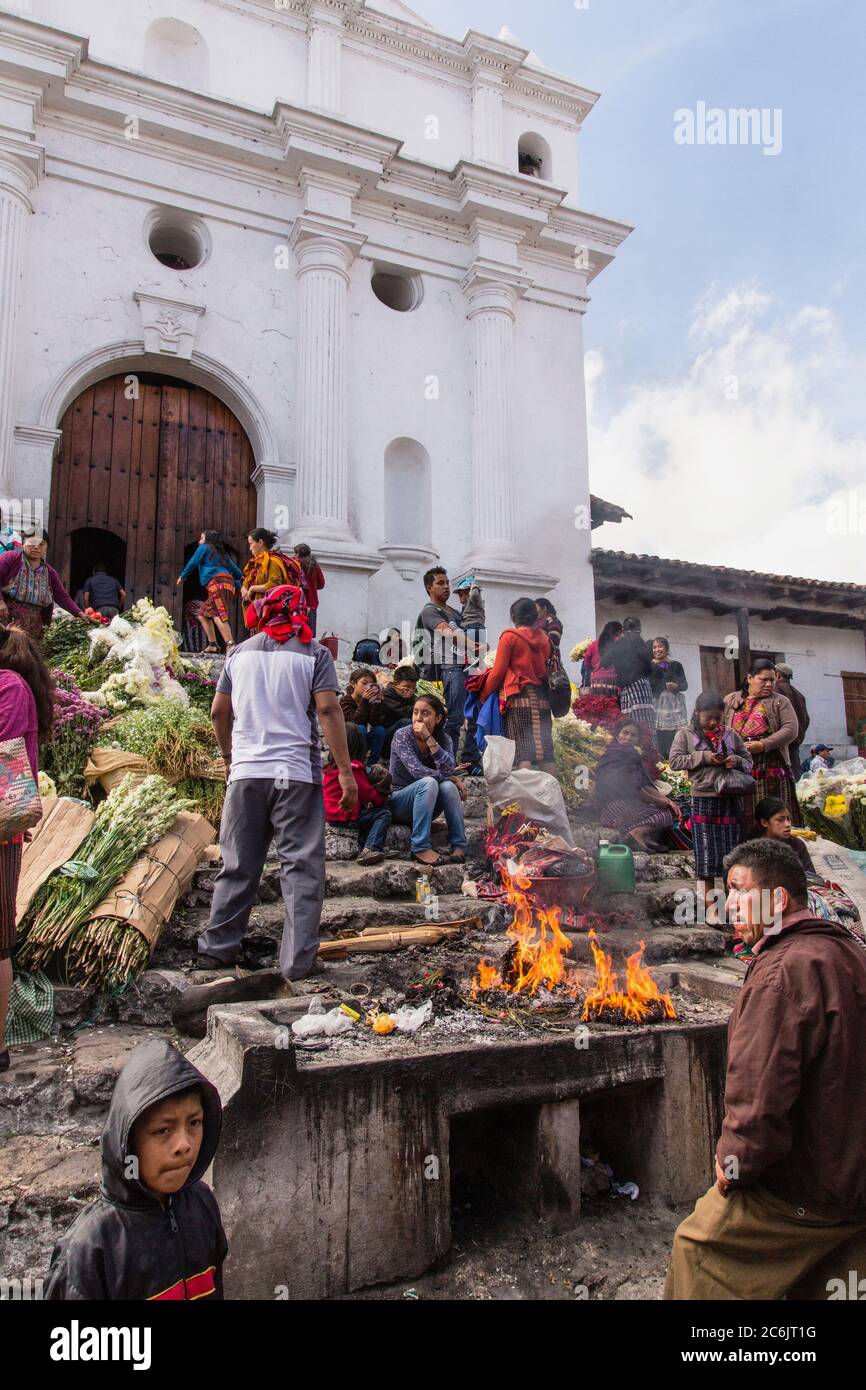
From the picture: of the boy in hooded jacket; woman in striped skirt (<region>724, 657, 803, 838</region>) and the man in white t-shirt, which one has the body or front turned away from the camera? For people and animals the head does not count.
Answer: the man in white t-shirt

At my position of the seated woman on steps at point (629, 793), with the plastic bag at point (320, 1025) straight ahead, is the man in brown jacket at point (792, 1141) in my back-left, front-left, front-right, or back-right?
front-left

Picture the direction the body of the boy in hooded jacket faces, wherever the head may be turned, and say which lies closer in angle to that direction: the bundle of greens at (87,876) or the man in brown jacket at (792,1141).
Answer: the man in brown jacket

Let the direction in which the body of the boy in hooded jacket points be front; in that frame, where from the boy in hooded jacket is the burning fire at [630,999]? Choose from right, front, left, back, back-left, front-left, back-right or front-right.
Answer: left

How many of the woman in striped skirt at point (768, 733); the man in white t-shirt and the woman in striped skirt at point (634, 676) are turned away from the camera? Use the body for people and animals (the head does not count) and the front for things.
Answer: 2

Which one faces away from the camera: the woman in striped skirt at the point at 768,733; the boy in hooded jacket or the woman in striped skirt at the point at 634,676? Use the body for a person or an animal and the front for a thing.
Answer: the woman in striped skirt at the point at 634,676

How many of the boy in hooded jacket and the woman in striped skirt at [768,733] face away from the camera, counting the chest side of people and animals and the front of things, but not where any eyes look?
0

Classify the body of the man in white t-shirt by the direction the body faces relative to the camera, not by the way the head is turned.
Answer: away from the camera

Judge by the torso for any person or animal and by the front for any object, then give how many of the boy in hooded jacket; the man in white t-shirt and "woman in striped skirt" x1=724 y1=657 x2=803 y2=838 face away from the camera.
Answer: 1

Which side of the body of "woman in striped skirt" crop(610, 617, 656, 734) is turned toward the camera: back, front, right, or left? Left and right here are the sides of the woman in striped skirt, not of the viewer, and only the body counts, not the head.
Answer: back

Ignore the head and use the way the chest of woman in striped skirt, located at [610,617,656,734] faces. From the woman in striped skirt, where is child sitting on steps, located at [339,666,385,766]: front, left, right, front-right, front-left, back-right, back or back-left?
back-left

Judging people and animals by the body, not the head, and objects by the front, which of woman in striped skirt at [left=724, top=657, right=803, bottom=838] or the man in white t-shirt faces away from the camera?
the man in white t-shirt

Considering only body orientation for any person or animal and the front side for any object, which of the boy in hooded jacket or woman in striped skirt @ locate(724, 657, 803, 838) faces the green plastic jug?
the woman in striped skirt

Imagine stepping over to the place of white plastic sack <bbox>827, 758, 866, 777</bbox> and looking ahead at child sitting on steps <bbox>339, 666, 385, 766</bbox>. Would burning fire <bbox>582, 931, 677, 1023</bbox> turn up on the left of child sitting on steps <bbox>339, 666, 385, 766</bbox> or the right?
left

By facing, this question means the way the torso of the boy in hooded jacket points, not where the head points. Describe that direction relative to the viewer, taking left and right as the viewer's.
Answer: facing the viewer and to the right of the viewer
